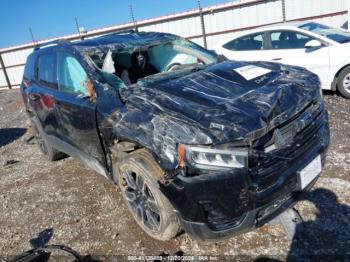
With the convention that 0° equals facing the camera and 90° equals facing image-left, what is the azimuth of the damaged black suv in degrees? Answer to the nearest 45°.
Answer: approximately 315°

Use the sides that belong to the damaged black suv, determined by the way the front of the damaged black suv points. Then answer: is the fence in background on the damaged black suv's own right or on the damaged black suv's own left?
on the damaged black suv's own left

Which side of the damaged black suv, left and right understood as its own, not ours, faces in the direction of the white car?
left
